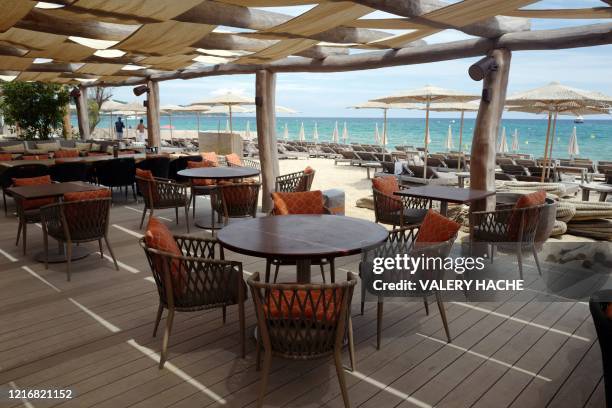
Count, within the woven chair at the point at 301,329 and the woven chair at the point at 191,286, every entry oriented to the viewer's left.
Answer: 0

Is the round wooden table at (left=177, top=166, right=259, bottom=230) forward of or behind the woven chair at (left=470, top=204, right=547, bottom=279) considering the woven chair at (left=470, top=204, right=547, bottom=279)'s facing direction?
forward

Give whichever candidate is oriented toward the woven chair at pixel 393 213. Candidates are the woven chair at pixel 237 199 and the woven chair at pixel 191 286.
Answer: the woven chair at pixel 191 286

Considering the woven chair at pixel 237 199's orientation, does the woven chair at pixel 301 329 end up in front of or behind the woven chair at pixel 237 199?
behind

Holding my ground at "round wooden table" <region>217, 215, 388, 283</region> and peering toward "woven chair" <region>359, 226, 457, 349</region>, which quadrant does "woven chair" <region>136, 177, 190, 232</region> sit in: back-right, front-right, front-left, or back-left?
back-left

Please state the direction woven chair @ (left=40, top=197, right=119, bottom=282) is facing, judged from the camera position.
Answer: facing away from the viewer and to the left of the viewer

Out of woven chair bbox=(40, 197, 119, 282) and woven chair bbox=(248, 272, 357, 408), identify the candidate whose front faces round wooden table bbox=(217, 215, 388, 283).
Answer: woven chair bbox=(248, 272, 357, 408)

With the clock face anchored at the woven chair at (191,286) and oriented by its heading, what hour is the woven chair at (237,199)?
the woven chair at (237,199) is roughly at 11 o'clock from the woven chair at (191,286).

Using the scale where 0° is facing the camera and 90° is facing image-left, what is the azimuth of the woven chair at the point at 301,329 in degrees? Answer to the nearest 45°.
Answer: approximately 180°

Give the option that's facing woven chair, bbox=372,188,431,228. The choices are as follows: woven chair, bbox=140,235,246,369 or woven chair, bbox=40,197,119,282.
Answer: woven chair, bbox=140,235,246,369

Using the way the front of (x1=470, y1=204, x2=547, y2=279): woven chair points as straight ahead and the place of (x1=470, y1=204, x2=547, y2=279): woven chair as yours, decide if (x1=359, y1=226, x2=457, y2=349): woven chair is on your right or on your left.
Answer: on your left

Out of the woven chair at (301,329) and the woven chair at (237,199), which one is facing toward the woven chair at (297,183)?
the woven chair at (301,329)

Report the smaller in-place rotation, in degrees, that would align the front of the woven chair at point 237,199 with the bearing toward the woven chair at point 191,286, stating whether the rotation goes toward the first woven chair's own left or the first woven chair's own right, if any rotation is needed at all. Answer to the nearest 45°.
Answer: approximately 135° to the first woven chair's own left

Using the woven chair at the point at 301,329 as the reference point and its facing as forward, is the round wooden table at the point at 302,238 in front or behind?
in front
